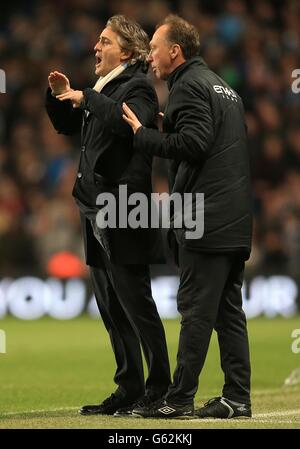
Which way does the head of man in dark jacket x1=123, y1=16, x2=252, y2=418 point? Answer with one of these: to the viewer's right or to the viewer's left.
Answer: to the viewer's left

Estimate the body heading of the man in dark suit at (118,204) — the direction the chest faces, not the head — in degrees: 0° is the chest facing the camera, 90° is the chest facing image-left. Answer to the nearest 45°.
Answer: approximately 90°

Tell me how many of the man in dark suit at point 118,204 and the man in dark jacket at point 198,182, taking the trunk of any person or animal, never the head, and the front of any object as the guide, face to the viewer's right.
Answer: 0

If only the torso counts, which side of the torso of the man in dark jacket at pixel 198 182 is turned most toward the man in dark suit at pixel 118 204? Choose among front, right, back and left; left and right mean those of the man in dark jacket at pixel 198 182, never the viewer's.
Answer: front

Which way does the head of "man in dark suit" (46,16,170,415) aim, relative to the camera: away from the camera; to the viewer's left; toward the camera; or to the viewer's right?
to the viewer's left

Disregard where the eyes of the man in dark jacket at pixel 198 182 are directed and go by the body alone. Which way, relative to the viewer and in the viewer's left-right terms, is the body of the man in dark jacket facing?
facing away from the viewer and to the left of the viewer
